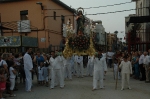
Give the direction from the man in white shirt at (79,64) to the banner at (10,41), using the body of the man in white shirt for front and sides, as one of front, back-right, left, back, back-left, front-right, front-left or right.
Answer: back-right

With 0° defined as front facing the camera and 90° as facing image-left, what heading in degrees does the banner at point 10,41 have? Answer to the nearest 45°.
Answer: approximately 0°

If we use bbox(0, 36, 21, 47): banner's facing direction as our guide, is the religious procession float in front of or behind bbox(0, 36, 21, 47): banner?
in front

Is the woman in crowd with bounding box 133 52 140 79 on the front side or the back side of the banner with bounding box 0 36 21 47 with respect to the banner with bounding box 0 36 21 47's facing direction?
on the front side

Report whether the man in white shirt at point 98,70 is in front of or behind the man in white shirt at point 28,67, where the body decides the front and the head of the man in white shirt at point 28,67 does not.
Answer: in front

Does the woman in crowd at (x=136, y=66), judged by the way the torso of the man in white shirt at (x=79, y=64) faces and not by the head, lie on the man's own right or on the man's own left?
on the man's own left

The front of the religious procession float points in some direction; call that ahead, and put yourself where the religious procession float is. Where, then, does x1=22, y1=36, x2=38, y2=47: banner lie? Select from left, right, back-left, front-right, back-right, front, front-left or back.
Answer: back-right

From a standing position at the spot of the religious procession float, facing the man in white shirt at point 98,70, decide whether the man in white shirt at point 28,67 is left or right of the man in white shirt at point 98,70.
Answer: right

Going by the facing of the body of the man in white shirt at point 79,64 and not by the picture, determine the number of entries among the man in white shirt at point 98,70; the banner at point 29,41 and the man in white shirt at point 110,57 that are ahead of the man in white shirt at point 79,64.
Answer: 1

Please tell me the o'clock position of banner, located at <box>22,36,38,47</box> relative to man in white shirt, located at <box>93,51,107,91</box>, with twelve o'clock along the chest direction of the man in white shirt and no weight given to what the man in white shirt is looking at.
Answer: The banner is roughly at 5 o'clock from the man in white shirt.
